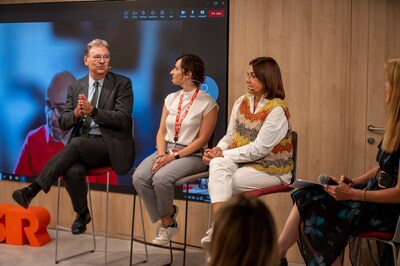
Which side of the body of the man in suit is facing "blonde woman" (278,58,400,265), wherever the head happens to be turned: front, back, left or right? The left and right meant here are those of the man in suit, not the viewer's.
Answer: left

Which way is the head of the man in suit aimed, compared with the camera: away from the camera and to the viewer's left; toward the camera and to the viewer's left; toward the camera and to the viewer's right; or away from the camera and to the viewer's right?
toward the camera and to the viewer's right

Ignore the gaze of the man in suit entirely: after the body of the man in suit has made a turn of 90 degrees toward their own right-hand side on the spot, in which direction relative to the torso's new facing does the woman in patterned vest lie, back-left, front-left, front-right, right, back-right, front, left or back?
back

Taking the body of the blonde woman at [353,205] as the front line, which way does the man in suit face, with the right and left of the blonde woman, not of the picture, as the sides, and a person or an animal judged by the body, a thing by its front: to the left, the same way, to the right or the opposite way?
to the left

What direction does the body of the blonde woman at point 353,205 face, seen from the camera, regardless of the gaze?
to the viewer's left

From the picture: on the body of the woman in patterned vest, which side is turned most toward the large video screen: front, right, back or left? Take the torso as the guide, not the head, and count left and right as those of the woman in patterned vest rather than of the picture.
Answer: right

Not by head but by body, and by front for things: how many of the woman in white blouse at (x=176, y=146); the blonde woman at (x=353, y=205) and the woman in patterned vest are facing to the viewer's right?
0

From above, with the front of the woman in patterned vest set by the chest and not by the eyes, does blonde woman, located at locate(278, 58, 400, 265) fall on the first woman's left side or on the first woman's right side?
on the first woman's left side

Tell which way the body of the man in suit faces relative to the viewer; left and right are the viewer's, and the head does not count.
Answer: facing the viewer and to the left of the viewer

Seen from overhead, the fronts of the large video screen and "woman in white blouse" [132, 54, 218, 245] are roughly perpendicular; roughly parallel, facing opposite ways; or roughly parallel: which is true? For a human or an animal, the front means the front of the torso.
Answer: roughly parallel
